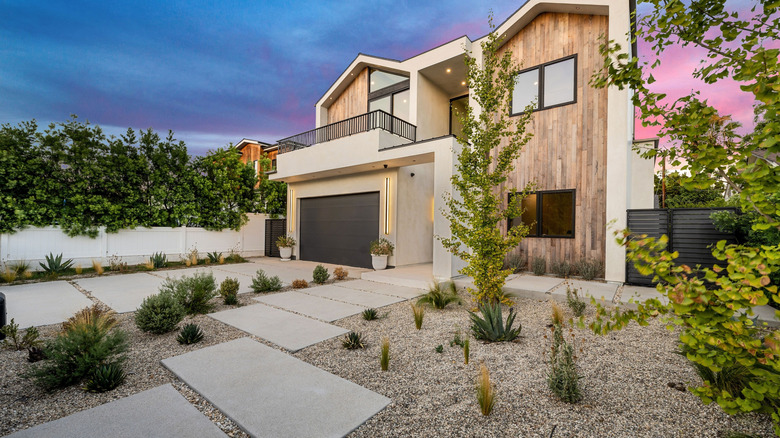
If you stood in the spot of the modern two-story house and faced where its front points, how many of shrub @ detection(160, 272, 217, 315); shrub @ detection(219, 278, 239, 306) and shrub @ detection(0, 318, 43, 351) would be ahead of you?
3

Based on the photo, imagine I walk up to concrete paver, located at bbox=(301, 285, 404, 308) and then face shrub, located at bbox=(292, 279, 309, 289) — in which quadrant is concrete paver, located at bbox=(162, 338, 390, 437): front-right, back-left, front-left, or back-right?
back-left

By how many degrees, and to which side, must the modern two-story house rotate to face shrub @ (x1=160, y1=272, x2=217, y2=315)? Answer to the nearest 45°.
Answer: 0° — it already faces it

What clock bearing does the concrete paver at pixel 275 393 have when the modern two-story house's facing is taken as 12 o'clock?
The concrete paver is roughly at 11 o'clock from the modern two-story house.

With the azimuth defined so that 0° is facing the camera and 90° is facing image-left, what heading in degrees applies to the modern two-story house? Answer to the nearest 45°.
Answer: approximately 45°

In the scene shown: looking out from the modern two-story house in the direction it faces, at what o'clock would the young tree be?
The young tree is roughly at 10 o'clock from the modern two-story house.

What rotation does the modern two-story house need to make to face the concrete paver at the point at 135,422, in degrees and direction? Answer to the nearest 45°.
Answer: approximately 45° to its left

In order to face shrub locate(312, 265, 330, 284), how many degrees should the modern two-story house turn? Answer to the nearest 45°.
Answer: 0° — it already faces it

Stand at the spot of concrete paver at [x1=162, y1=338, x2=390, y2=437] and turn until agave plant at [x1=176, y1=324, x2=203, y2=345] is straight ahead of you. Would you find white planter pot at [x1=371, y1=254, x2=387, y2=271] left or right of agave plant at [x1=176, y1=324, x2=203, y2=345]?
right
